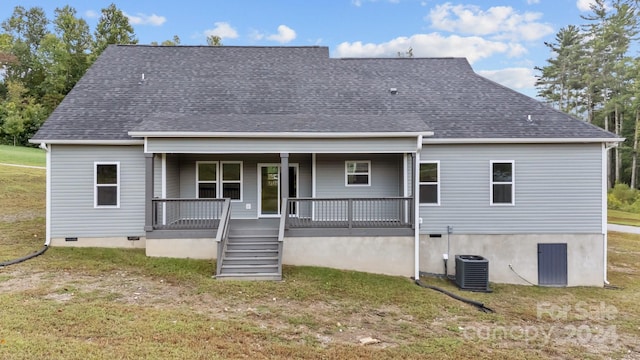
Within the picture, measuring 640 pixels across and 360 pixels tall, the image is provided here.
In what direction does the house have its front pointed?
away from the camera

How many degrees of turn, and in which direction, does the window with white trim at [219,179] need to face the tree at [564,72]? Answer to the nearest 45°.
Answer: approximately 135° to its left

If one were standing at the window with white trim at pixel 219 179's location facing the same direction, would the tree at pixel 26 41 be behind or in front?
behind

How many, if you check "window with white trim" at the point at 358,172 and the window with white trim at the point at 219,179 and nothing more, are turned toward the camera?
2

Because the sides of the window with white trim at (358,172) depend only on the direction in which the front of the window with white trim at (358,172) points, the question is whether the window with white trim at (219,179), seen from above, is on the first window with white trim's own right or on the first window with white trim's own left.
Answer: on the first window with white trim's own right

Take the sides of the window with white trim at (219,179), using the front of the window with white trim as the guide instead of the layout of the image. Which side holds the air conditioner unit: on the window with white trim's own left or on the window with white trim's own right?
on the window with white trim's own left

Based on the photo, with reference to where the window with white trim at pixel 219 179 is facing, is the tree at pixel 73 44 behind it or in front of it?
behind

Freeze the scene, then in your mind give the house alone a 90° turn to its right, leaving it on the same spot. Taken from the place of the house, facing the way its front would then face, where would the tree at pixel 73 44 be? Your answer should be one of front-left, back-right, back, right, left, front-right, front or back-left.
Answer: back-left

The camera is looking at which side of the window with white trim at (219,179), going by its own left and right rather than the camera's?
front

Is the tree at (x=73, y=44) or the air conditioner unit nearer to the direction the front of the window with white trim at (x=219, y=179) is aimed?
the air conditioner unit

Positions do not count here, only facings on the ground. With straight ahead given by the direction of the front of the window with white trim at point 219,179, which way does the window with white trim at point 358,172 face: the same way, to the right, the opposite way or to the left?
the same way
